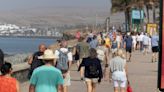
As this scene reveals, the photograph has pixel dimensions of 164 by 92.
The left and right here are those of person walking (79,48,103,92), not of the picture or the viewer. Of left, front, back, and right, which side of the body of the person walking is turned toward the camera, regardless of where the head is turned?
back

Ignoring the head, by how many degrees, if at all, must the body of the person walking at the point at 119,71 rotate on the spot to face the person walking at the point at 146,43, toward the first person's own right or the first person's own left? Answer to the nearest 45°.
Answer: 0° — they already face them

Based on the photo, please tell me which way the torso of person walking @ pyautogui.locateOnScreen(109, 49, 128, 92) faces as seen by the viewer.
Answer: away from the camera

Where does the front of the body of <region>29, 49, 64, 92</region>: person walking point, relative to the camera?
away from the camera

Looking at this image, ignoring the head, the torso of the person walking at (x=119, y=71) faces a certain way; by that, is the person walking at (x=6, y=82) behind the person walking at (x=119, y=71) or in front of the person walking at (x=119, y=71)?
behind

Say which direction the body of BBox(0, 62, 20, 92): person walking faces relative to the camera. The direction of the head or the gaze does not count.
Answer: away from the camera
